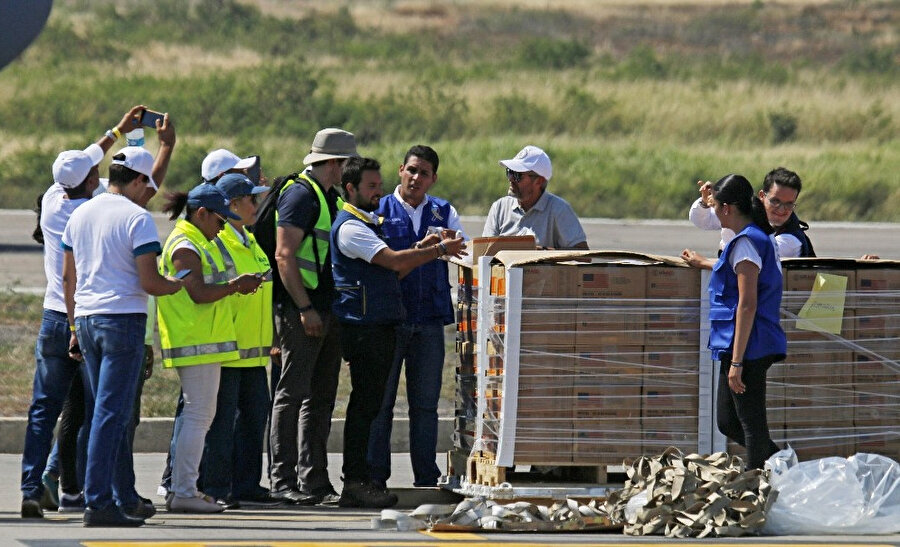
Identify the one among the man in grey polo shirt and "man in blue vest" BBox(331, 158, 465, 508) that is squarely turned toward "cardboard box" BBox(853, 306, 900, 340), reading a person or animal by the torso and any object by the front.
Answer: the man in blue vest

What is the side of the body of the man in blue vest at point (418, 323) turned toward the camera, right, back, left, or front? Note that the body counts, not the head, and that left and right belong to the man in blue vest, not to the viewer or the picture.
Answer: front

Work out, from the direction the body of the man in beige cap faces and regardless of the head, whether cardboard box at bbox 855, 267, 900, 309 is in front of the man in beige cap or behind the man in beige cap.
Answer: in front

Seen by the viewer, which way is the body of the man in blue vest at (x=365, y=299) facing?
to the viewer's right

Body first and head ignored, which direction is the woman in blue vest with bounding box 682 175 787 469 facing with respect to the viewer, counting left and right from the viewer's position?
facing to the left of the viewer

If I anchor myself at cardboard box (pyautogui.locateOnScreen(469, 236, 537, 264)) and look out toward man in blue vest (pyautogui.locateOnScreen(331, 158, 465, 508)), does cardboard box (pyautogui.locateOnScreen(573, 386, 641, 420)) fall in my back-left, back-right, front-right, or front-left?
back-left

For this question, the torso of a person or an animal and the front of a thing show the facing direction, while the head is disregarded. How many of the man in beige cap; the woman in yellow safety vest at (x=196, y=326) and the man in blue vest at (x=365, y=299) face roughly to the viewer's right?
3

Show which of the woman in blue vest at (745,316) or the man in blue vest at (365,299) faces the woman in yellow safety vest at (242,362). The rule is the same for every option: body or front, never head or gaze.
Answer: the woman in blue vest

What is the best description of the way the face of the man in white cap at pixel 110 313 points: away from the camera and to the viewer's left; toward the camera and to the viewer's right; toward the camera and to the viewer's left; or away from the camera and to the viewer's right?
away from the camera and to the viewer's right

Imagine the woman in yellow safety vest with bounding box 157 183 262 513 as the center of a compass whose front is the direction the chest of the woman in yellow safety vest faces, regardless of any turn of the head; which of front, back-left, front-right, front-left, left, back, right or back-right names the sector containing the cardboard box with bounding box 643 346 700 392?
front

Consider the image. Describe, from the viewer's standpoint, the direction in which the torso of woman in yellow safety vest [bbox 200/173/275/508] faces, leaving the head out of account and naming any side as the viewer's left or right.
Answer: facing to the right of the viewer

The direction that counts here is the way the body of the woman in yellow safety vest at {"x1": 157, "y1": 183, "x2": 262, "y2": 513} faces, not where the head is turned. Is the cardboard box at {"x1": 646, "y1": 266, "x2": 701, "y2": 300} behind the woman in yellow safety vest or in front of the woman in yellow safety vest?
in front

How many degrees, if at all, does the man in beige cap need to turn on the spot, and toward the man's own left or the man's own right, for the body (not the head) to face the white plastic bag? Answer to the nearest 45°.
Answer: approximately 45° to the man's own right

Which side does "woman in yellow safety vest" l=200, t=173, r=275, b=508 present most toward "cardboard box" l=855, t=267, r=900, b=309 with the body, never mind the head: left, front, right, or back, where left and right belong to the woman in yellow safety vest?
front

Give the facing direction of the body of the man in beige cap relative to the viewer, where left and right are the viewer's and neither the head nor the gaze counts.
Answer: facing to the right of the viewer

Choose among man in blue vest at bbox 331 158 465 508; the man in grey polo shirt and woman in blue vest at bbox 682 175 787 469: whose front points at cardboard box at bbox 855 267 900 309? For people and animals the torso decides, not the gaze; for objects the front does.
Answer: the man in blue vest

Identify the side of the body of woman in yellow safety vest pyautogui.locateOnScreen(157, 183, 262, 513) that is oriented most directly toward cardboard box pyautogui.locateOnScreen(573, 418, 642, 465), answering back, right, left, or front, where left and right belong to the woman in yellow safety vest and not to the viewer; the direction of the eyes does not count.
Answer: front

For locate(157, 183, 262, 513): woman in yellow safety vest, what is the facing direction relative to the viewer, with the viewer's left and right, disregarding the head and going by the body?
facing to the right of the viewer
